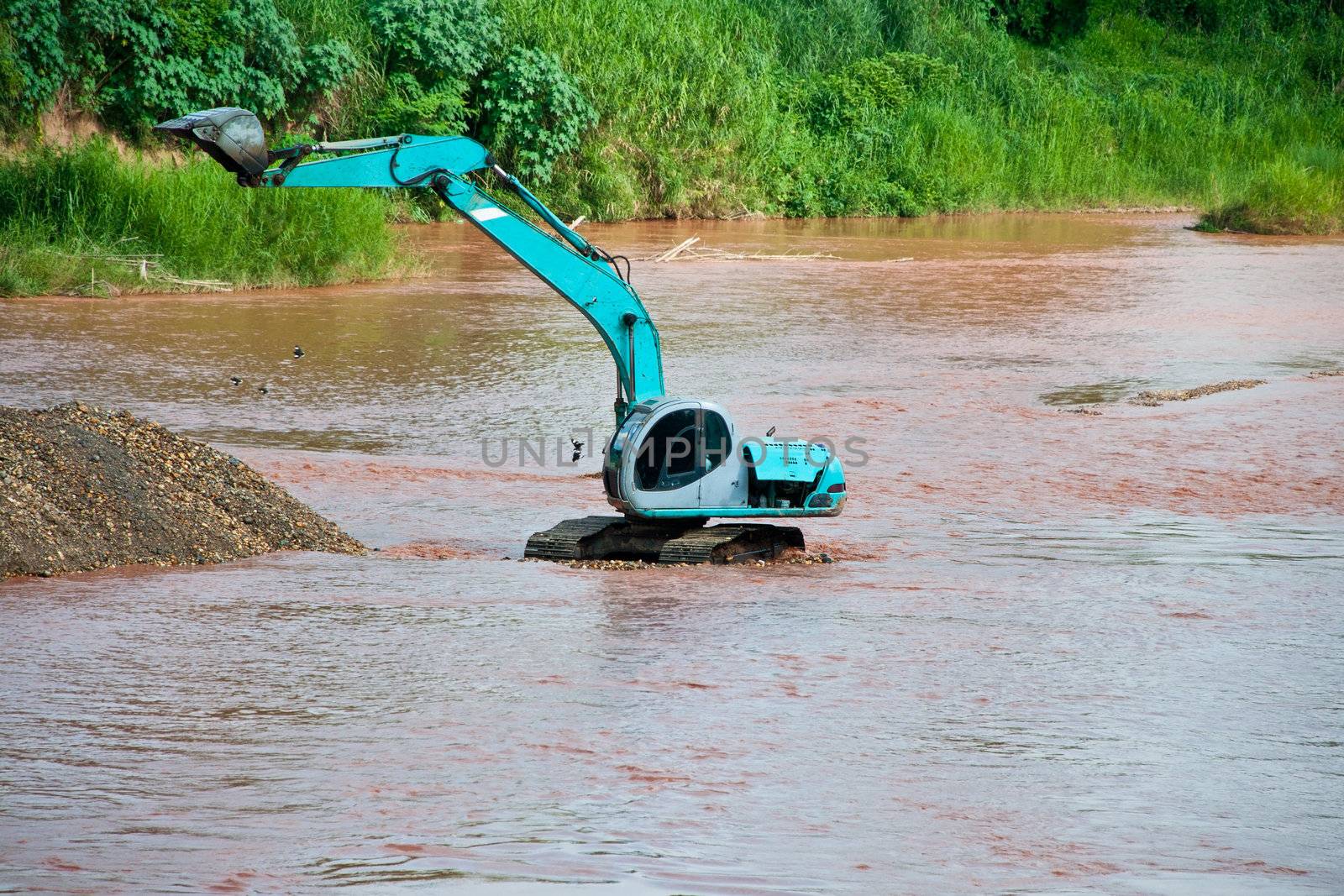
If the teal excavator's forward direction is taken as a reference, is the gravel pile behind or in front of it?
in front

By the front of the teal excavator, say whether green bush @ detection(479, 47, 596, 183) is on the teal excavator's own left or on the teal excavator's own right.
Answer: on the teal excavator's own right

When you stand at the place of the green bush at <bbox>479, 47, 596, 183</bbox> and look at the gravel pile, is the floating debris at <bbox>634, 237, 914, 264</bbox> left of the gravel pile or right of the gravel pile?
left

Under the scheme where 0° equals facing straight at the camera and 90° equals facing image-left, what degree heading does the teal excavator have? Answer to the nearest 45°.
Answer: approximately 90°

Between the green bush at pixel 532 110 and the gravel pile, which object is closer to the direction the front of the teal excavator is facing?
the gravel pile

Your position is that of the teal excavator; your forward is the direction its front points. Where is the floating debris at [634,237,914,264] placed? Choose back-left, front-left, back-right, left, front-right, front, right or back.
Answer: right
